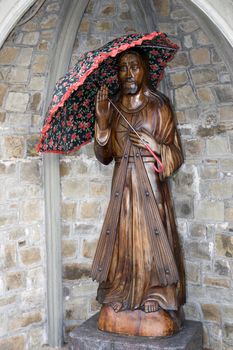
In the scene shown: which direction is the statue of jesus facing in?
toward the camera
